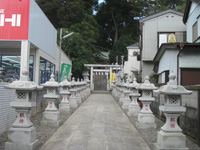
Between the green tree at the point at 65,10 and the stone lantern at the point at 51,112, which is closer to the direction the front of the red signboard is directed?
the stone lantern

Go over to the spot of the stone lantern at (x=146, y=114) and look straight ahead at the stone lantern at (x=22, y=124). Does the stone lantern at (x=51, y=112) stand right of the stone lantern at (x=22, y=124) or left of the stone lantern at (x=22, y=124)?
right

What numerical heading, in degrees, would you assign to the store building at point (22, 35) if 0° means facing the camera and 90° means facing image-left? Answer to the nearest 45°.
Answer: approximately 0°

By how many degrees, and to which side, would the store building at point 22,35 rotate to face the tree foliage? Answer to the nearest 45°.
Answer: approximately 135° to its left

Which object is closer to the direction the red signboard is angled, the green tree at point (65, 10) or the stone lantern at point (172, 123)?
the stone lantern

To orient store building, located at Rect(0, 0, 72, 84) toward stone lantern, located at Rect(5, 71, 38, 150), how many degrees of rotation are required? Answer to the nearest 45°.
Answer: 0° — it already faces it
